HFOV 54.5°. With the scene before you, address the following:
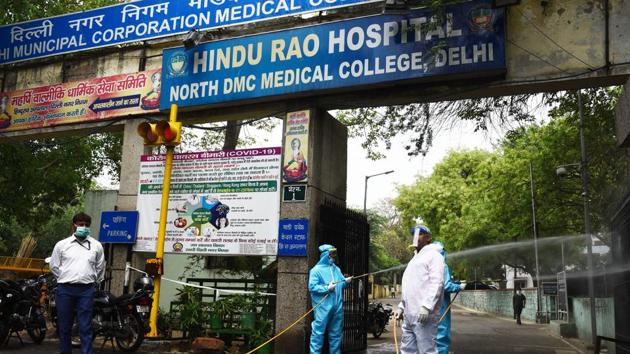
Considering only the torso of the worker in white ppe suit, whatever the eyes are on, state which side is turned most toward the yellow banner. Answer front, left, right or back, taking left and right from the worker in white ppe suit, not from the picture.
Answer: right

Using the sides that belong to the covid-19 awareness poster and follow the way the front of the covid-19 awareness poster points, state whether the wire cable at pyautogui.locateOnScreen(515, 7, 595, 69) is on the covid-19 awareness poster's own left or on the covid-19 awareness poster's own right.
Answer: on the covid-19 awareness poster's own left

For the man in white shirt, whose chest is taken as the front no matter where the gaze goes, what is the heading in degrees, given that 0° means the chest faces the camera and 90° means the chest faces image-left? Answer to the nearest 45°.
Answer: approximately 0°

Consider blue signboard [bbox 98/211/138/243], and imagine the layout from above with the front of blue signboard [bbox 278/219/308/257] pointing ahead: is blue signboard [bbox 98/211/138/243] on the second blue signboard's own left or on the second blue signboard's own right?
on the second blue signboard's own right

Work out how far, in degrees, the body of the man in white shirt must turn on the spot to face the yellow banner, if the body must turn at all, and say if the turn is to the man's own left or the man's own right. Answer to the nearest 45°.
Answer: approximately 180°

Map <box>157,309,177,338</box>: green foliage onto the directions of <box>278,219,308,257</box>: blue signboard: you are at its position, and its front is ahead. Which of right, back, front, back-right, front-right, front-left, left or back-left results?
back-right
